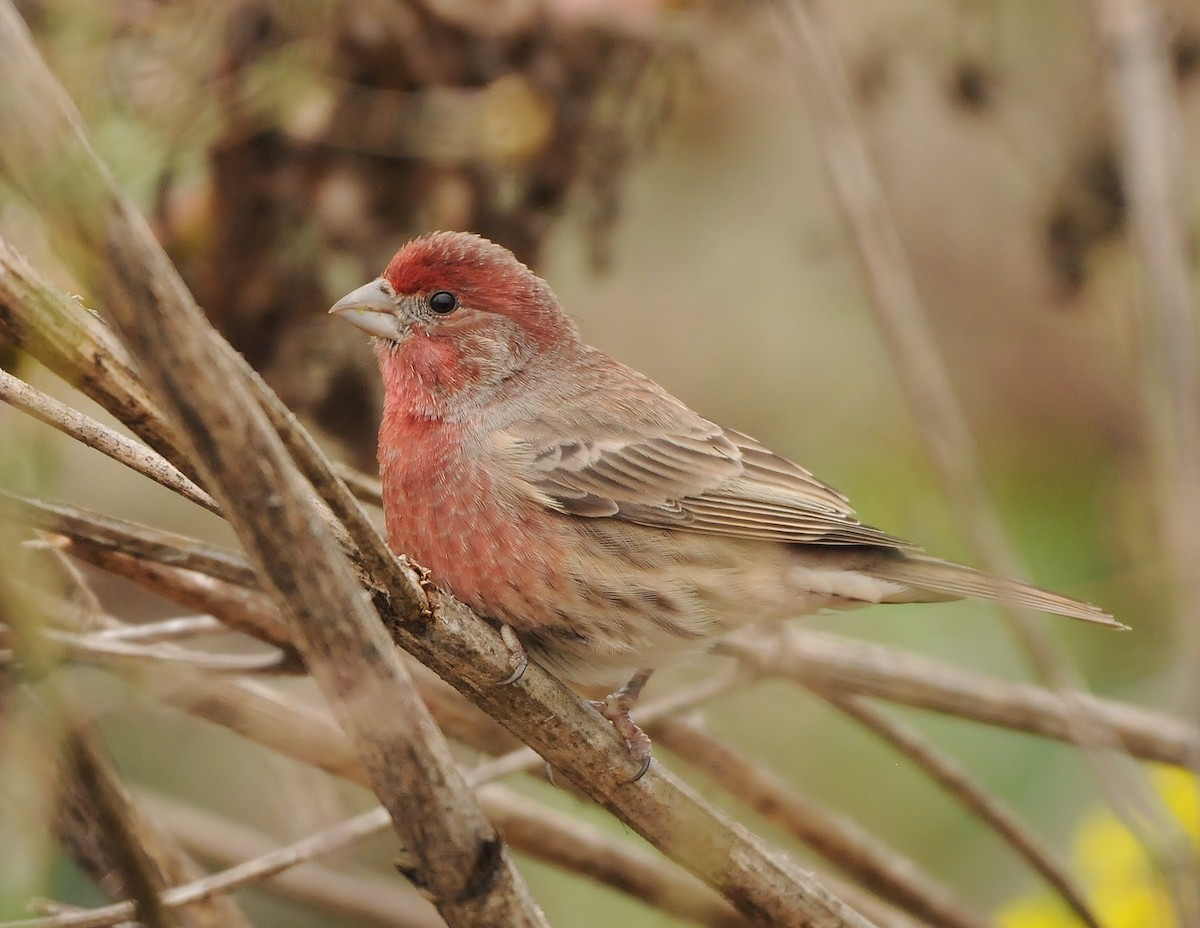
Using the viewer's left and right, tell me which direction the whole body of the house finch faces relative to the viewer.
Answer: facing to the left of the viewer

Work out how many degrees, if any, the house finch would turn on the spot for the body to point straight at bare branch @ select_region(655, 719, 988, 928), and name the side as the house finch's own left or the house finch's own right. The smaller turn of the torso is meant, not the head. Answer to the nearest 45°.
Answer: approximately 180°

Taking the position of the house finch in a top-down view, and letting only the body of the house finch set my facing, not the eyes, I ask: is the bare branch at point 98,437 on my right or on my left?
on my right

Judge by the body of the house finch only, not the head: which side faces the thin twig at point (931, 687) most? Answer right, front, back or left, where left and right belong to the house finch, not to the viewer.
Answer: back

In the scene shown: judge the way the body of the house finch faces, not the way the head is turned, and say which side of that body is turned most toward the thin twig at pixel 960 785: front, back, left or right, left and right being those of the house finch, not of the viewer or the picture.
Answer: back
